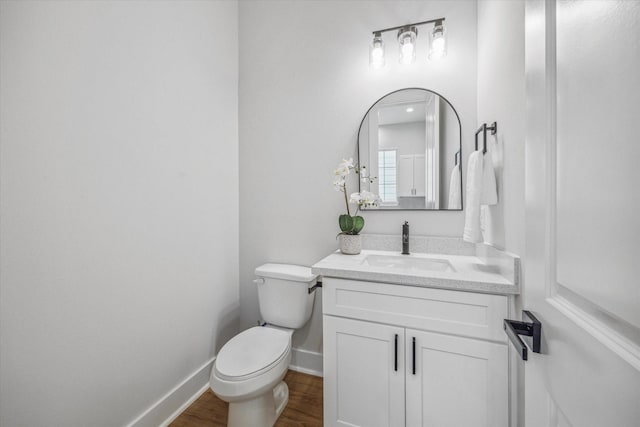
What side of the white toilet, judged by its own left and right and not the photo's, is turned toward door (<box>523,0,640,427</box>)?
left

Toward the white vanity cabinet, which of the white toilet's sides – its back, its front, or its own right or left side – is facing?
left

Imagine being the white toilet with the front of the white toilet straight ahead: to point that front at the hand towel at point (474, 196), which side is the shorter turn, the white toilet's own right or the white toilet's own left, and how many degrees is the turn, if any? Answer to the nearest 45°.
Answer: approximately 135° to the white toilet's own left

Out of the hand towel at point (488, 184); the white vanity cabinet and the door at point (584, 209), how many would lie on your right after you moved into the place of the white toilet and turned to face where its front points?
0

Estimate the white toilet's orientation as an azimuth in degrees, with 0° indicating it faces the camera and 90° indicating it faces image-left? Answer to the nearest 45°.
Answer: approximately 45°
